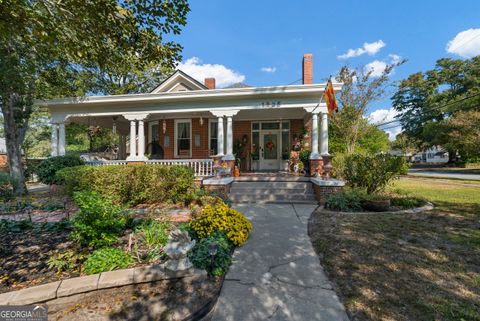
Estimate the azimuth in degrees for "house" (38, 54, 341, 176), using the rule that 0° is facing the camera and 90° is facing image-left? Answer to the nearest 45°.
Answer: approximately 0°

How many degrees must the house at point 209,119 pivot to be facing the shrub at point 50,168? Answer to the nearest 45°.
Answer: approximately 90° to its right

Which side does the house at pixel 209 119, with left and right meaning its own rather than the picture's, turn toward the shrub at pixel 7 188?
right

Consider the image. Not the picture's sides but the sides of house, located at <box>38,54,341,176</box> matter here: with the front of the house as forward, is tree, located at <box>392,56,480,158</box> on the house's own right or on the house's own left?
on the house's own left

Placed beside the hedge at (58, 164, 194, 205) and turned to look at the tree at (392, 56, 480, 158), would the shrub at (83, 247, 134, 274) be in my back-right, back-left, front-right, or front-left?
back-right

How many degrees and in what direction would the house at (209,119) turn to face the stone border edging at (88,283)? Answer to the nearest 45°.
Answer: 0° — it already faces it

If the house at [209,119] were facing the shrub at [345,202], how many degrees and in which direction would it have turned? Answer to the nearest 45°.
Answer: approximately 45° to its left

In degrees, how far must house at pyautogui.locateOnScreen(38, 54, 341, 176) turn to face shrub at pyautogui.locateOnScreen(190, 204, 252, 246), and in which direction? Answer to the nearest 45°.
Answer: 0° — it already faces it

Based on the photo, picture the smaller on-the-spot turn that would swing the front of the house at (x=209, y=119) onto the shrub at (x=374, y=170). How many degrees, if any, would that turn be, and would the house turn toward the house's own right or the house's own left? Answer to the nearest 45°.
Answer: approximately 45° to the house's own left

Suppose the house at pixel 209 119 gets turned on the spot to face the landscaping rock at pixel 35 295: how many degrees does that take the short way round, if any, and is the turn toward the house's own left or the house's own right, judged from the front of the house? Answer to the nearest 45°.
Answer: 0° — it already faces it
